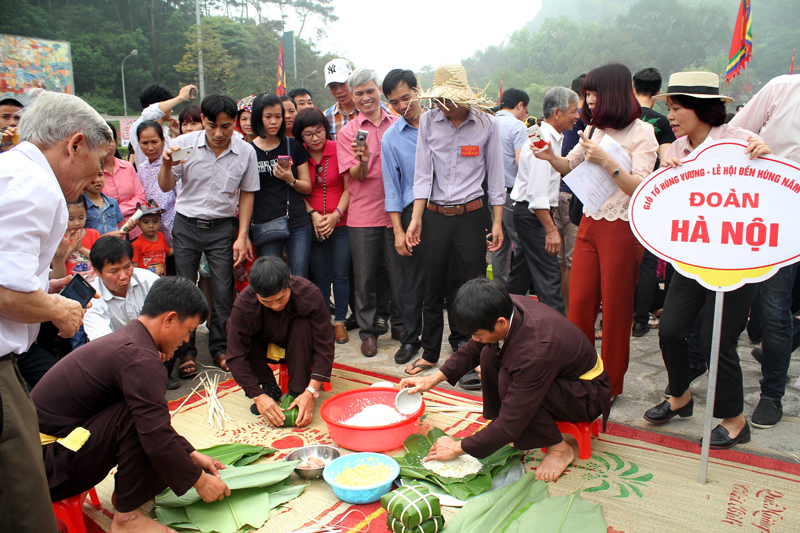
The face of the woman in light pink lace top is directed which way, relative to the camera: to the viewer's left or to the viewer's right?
to the viewer's left

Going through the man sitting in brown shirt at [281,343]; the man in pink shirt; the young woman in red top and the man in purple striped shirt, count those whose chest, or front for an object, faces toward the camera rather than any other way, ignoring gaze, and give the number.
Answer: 4

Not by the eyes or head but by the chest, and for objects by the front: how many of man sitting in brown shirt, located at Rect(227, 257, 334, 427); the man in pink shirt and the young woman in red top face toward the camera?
3

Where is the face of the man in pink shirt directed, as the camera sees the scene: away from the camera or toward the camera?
toward the camera

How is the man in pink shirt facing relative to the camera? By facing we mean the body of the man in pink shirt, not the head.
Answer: toward the camera

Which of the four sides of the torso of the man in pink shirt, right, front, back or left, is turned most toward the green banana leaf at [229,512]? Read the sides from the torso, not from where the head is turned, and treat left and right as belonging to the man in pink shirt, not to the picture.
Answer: front

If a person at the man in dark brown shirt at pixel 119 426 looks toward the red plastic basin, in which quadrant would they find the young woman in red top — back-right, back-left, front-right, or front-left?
front-left

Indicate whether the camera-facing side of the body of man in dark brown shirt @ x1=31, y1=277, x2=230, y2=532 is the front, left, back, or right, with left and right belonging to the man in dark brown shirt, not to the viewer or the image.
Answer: right

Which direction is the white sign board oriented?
toward the camera

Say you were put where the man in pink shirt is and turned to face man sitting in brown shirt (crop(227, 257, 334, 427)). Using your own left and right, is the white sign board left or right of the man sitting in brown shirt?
left

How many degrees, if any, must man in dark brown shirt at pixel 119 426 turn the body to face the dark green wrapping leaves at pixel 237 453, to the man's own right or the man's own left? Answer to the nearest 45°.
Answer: approximately 45° to the man's own left

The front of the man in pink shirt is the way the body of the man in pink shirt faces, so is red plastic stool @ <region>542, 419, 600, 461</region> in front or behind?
in front

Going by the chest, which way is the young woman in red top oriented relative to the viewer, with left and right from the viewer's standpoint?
facing the viewer

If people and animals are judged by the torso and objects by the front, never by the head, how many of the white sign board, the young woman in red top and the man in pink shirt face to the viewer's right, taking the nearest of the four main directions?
0
